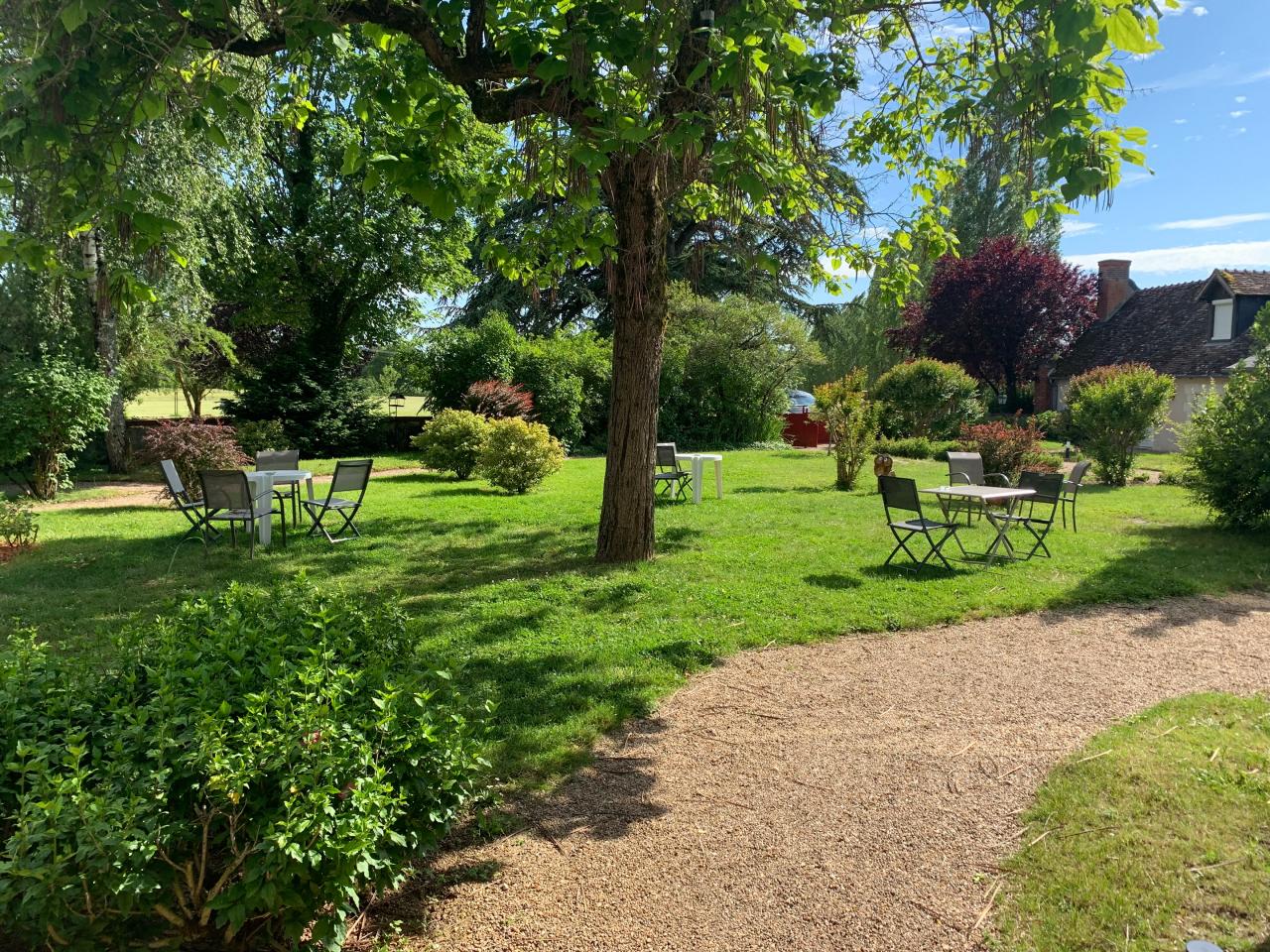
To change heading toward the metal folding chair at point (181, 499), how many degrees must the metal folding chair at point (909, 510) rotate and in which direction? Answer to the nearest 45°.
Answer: approximately 135° to its left

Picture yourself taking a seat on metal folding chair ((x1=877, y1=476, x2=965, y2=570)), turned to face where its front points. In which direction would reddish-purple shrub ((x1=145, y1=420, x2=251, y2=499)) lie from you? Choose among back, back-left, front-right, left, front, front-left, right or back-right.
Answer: back-left

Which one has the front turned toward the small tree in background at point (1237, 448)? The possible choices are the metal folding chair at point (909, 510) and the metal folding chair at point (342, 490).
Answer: the metal folding chair at point (909, 510)

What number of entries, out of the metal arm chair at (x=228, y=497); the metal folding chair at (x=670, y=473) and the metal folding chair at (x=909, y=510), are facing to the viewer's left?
0

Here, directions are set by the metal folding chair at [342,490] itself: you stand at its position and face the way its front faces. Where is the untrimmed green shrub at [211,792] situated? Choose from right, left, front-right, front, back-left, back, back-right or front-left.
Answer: back-left

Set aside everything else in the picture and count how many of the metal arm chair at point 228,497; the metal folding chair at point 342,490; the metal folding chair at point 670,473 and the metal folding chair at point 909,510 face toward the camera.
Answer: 0

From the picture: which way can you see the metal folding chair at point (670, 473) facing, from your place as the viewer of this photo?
facing away from the viewer and to the right of the viewer

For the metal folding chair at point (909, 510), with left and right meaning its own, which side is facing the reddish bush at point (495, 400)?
left

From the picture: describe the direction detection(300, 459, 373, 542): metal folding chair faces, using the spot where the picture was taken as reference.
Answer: facing away from the viewer and to the left of the viewer

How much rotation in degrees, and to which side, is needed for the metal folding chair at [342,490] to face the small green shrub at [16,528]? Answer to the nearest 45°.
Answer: approximately 45° to its left

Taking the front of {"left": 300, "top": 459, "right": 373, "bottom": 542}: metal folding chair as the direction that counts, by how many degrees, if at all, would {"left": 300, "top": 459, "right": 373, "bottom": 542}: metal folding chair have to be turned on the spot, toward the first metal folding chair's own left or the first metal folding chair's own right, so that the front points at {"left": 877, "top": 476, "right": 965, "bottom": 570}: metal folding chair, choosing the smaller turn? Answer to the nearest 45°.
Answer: approximately 180°

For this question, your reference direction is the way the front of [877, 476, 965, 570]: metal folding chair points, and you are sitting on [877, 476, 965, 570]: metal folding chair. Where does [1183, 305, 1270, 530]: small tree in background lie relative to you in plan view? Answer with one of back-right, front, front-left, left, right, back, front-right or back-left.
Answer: front

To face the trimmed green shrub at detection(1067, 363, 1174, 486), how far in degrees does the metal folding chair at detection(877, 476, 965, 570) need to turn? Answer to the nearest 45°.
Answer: approximately 45° to its left

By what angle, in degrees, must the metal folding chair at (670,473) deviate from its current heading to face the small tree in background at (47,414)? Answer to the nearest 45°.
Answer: approximately 135° to its left

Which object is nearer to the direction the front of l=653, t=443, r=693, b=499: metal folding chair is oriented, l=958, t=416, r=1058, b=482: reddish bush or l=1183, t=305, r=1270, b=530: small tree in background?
the reddish bush

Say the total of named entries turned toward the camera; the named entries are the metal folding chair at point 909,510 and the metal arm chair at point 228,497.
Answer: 0
